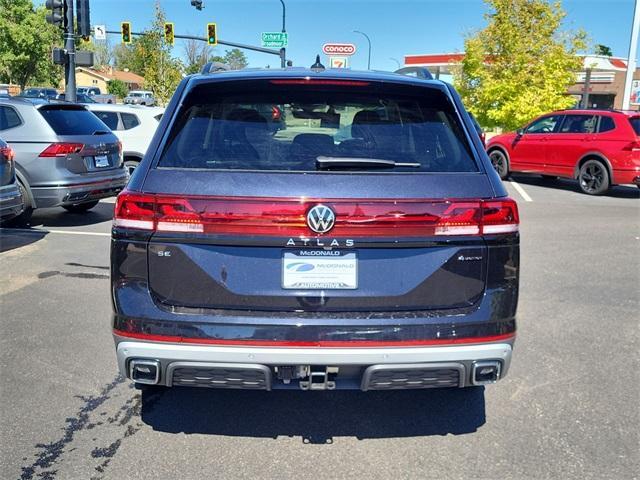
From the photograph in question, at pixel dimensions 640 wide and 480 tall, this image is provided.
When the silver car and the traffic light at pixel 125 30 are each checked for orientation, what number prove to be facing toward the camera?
1

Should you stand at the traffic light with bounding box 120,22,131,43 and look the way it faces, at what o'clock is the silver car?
The silver car is roughly at 12 o'clock from the traffic light.

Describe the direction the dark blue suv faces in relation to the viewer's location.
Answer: facing away from the viewer

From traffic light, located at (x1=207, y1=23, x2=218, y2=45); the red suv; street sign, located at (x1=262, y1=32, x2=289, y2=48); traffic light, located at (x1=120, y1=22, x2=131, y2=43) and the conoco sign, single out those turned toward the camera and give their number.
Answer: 4

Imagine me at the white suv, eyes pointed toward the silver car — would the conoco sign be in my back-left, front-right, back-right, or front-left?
back-left

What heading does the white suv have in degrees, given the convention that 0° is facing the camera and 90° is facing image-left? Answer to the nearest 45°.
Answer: approximately 135°

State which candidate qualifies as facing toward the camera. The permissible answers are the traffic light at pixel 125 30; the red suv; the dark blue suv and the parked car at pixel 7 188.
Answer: the traffic light

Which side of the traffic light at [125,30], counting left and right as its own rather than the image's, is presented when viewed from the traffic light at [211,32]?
left

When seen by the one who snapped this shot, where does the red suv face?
facing away from the viewer and to the left of the viewer

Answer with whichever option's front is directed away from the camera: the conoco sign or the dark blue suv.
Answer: the dark blue suv

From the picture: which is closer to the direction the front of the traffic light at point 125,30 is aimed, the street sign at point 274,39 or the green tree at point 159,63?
the street sign

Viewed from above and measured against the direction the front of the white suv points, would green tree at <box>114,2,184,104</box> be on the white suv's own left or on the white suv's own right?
on the white suv's own right
